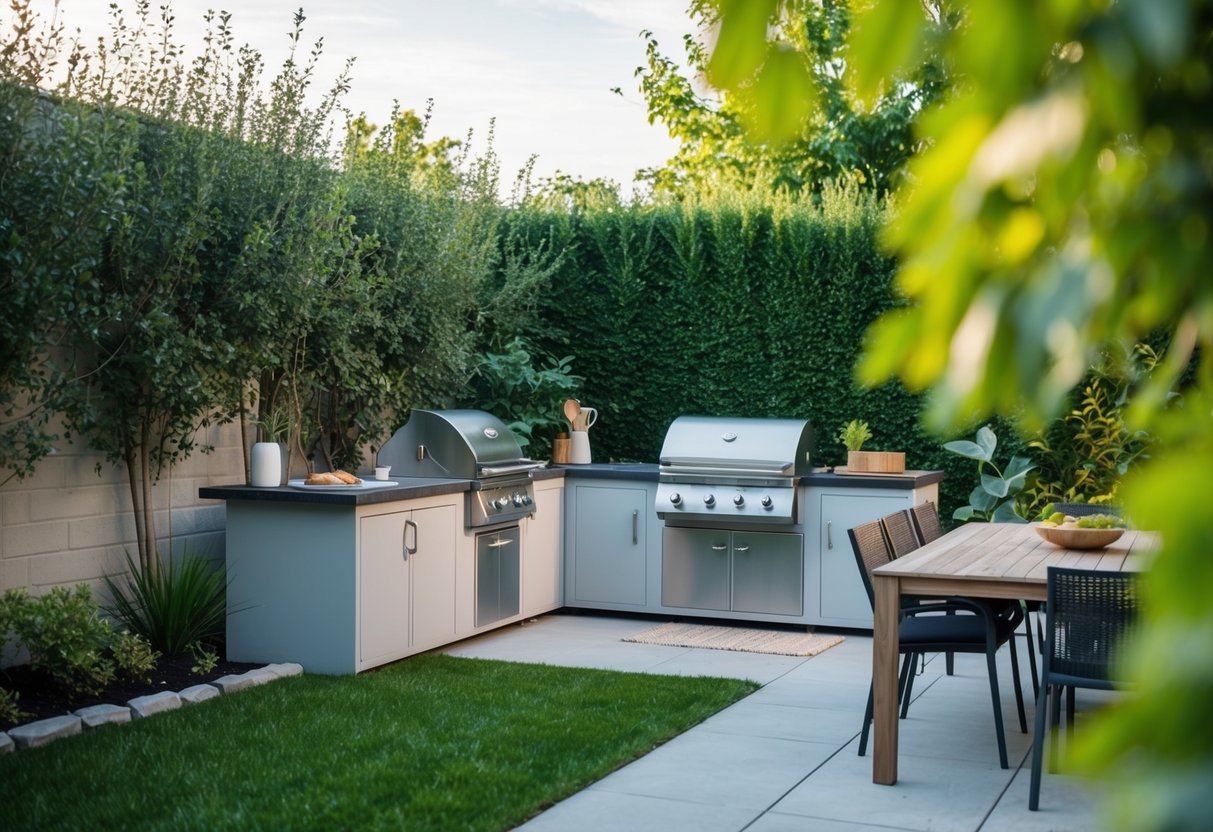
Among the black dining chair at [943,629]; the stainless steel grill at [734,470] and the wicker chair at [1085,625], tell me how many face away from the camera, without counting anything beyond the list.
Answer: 1

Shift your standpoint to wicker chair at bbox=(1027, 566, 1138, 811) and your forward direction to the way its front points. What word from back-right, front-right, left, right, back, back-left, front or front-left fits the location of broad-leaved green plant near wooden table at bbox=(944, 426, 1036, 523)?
front

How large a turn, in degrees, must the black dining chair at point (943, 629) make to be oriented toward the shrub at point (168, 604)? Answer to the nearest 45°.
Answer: approximately 180°

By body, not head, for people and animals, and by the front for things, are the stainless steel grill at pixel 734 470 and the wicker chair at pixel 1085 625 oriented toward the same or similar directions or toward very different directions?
very different directions

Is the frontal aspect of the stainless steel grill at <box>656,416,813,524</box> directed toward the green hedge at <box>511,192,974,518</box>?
no

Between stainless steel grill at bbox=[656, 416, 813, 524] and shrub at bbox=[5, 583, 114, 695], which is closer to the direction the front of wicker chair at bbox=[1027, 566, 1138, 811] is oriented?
the stainless steel grill

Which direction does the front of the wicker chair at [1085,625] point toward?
away from the camera

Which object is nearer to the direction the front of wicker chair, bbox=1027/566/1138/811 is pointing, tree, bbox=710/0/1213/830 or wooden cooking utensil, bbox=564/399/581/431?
the wooden cooking utensil

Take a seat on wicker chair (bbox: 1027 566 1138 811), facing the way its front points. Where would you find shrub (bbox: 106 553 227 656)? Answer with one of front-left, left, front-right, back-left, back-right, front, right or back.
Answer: left

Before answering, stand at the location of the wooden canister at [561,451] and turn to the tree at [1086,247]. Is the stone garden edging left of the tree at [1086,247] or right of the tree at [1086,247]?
right

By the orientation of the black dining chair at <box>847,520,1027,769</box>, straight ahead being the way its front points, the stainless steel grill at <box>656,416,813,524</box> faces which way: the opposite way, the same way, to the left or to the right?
to the right

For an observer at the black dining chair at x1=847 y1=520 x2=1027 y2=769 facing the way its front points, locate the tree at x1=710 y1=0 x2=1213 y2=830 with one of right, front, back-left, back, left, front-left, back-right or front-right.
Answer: right

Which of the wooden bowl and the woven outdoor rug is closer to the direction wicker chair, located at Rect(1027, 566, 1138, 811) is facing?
the wooden bowl

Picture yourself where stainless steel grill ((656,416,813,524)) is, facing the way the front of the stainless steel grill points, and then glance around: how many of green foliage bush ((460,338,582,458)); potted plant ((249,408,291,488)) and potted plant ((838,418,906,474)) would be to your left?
1

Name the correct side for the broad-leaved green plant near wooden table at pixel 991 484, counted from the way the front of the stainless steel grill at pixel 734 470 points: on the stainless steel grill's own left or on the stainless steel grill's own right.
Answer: on the stainless steel grill's own left

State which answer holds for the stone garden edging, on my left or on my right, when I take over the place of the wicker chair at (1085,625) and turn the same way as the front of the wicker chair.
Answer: on my left

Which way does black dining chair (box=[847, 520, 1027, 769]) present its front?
to the viewer's right

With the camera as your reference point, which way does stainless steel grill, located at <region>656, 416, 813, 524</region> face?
facing the viewer
